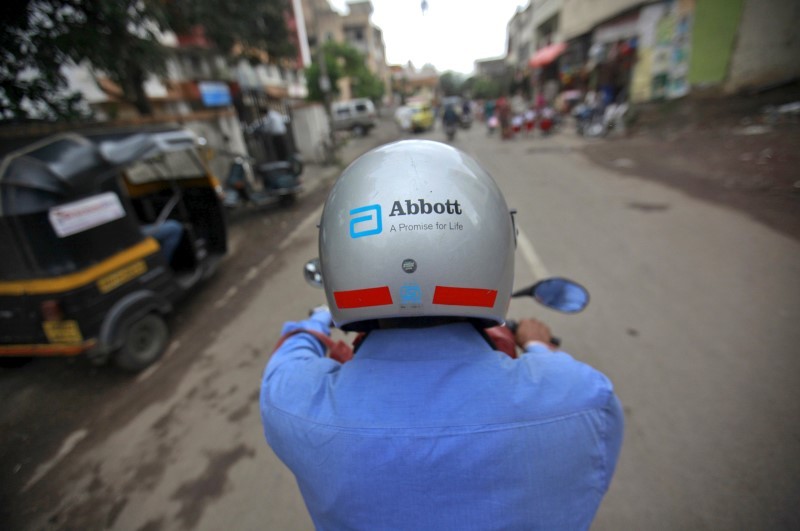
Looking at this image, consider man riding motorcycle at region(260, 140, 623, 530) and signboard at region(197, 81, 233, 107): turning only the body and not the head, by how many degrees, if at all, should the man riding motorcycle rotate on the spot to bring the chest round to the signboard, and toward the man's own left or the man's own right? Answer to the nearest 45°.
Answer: approximately 45° to the man's own left

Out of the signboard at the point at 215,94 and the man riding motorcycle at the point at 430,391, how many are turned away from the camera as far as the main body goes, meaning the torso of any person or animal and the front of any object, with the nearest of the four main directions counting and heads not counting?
1

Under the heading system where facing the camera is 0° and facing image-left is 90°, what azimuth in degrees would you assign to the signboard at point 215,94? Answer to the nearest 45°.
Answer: approximately 0°

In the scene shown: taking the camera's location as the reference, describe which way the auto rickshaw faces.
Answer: facing away from the viewer and to the right of the viewer

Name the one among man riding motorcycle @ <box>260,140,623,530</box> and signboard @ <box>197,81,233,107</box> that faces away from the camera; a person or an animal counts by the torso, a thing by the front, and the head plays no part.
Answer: the man riding motorcycle

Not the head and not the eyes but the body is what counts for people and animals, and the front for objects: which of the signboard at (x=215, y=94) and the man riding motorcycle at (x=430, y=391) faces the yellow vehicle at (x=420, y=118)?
the man riding motorcycle

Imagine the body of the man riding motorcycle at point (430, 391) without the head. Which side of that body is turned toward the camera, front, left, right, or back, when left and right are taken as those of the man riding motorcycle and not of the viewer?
back

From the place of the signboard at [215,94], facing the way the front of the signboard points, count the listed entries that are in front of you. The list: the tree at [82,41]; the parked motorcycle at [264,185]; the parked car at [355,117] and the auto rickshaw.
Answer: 3

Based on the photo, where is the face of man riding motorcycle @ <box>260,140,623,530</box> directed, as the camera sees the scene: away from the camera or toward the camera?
away from the camera

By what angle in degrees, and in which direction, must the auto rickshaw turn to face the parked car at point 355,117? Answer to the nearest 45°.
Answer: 0° — it already faces it

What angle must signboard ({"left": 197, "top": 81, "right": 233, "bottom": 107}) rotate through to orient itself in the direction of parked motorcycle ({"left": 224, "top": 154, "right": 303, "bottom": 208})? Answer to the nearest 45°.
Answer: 0° — it already faces it
